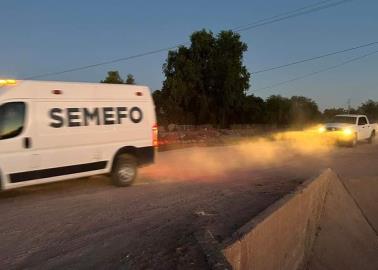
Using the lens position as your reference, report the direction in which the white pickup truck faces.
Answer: facing the viewer and to the left of the viewer

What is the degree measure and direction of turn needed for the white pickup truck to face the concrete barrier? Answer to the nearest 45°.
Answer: approximately 45° to its left

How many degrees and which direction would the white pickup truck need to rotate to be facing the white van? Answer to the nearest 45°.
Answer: approximately 45° to its left
